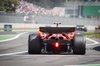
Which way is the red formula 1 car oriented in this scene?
away from the camera
